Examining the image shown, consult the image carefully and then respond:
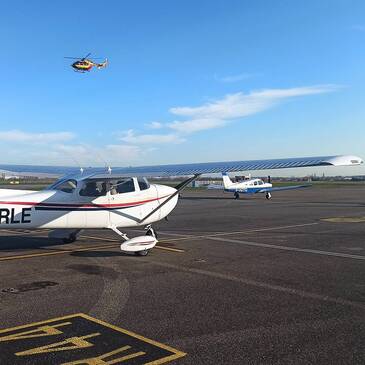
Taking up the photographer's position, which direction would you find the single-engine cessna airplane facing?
facing away from the viewer and to the right of the viewer

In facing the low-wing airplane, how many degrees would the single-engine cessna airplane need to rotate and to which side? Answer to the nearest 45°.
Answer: approximately 45° to its left
